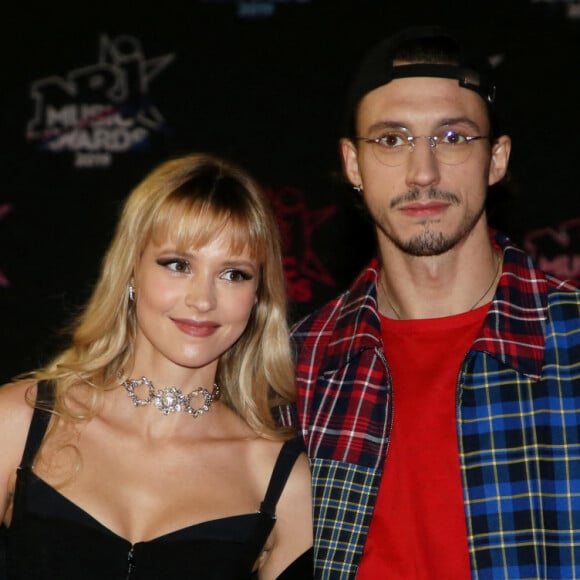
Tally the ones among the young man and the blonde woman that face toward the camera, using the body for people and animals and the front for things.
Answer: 2

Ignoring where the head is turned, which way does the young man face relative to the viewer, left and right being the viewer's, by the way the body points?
facing the viewer

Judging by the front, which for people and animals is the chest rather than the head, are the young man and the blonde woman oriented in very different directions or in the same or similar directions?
same or similar directions

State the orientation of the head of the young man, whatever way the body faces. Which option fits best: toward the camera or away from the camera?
toward the camera

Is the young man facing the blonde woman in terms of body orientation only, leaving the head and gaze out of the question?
no

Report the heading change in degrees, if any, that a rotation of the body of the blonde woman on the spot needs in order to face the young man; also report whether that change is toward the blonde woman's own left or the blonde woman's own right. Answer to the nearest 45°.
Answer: approximately 90° to the blonde woman's own left

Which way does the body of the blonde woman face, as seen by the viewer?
toward the camera
